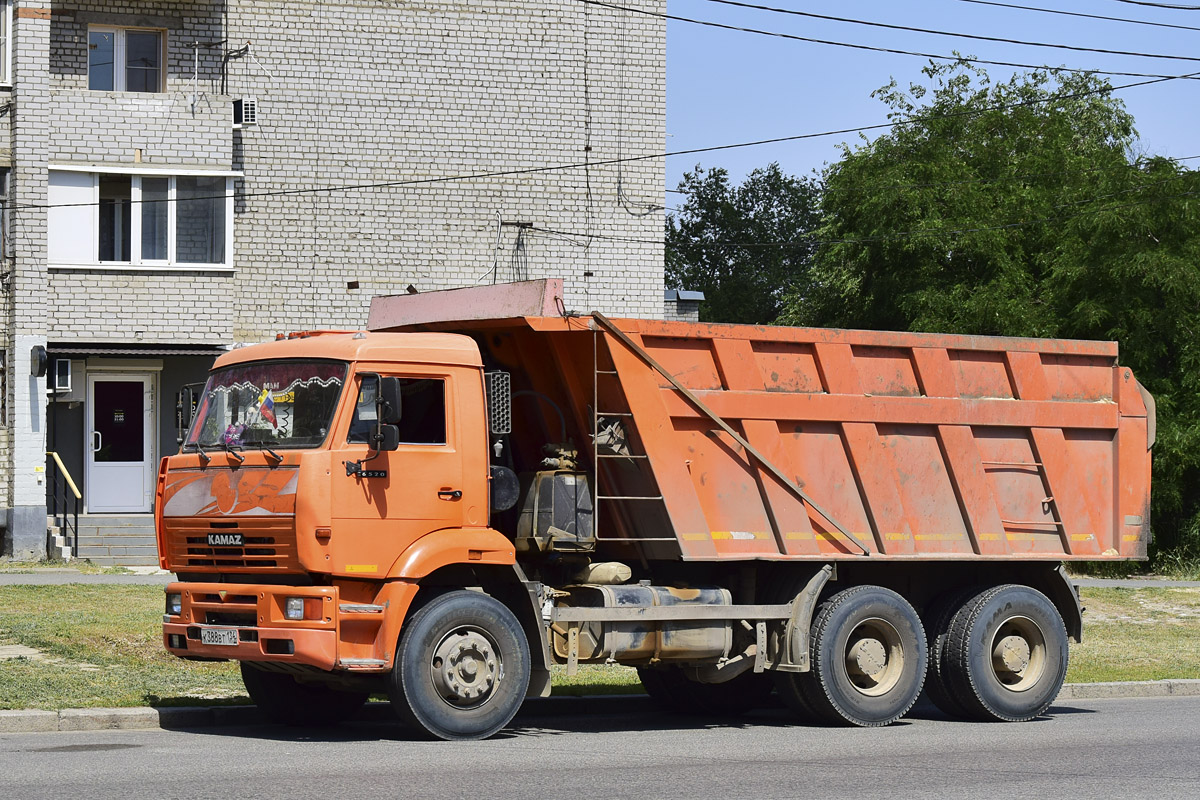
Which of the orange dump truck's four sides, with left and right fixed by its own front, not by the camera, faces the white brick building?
right

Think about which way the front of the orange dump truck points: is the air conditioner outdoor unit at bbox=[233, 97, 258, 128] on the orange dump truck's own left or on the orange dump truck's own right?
on the orange dump truck's own right

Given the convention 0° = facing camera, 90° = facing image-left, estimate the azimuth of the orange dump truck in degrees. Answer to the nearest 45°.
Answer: approximately 45°

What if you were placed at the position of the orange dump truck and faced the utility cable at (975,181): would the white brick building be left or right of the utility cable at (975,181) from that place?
left

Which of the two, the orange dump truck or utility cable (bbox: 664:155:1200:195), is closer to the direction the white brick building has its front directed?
the orange dump truck

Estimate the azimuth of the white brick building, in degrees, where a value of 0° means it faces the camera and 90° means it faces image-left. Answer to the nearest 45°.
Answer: approximately 0°

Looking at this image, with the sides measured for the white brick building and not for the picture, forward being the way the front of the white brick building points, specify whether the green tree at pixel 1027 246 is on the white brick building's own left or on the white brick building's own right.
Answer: on the white brick building's own left

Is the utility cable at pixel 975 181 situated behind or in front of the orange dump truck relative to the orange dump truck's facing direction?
behind

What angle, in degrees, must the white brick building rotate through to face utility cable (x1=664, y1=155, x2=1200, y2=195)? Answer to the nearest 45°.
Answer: approximately 135° to its left
